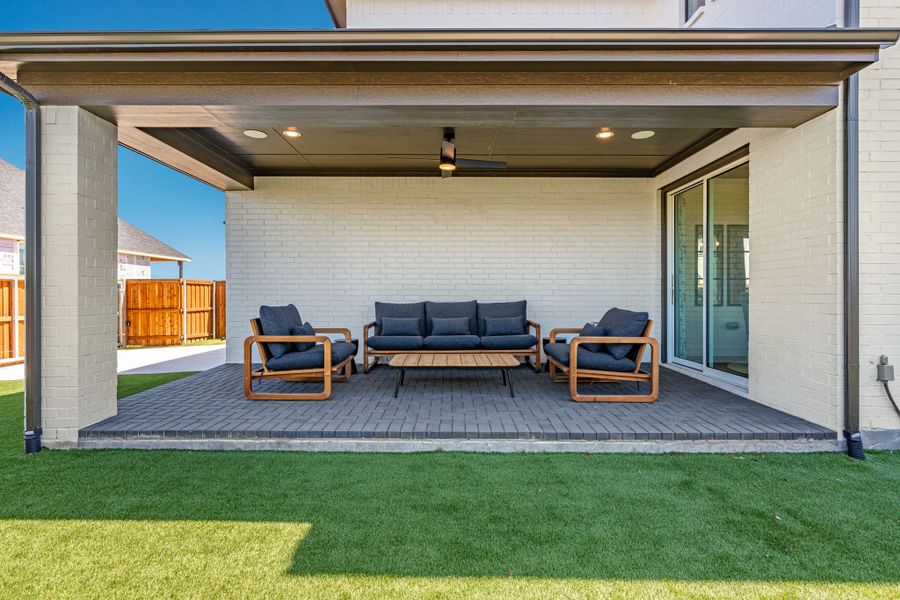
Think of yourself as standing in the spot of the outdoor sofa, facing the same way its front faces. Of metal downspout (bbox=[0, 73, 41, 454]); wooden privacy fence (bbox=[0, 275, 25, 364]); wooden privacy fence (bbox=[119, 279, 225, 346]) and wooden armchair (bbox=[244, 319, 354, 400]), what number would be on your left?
0

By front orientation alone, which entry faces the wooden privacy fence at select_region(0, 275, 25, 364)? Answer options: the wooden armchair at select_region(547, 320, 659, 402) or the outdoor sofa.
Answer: the wooden armchair

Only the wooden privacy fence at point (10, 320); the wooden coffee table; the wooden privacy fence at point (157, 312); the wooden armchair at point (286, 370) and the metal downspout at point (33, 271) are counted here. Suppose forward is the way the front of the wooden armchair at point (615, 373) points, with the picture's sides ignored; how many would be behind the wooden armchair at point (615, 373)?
0

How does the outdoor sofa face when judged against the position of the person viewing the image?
facing the viewer

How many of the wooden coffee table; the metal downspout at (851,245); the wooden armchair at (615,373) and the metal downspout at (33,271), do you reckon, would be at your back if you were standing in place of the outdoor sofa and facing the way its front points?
0

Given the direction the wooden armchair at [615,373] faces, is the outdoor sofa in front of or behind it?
in front

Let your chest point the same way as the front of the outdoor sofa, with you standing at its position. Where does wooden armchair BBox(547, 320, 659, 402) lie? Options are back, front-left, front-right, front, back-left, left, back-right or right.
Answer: front-left

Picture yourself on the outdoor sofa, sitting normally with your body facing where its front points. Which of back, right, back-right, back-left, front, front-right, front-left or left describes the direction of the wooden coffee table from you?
front

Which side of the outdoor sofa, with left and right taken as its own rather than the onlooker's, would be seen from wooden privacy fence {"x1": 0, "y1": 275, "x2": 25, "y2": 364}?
right

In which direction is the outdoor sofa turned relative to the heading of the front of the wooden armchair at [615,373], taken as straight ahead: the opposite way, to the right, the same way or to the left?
to the left

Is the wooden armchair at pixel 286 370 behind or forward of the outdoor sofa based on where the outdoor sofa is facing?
forward

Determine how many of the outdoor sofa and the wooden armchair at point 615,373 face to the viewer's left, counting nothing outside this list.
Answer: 1

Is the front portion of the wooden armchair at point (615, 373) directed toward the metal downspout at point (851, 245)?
no

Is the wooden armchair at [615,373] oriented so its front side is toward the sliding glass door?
no

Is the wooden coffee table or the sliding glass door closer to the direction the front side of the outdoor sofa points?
the wooden coffee table

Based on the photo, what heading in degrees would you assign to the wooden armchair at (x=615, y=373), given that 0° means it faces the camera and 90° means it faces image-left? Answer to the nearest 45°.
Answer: approximately 90°

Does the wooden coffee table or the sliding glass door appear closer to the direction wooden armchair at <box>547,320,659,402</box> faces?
the wooden coffee table

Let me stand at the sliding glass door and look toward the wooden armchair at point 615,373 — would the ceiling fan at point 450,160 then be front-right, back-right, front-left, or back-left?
front-right
